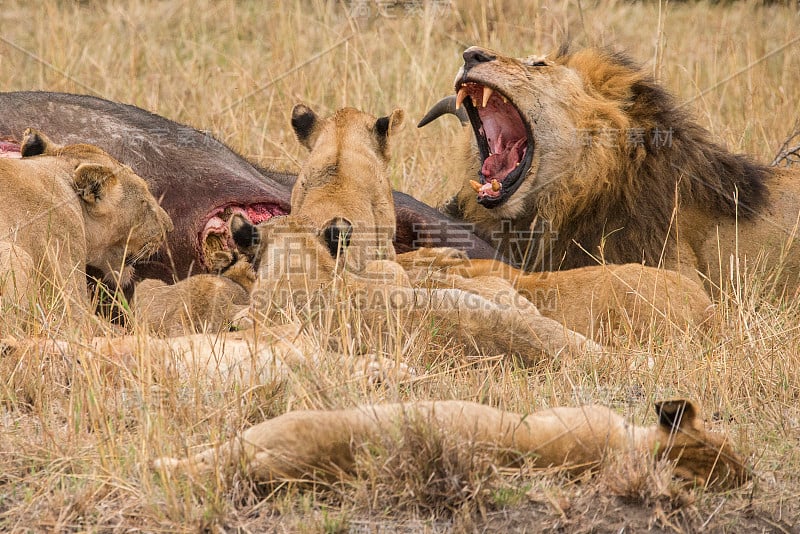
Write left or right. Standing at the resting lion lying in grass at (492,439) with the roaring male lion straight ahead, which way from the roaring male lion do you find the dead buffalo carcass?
left

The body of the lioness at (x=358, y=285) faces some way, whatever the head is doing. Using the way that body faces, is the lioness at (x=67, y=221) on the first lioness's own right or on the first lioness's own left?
on the first lioness's own left

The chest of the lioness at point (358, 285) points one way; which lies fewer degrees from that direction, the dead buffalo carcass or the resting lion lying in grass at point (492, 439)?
the dead buffalo carcass

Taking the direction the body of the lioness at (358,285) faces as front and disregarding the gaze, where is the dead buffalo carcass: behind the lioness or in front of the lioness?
in front

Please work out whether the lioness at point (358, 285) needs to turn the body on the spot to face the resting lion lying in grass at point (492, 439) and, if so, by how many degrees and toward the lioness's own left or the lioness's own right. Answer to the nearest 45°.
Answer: approximately 180°

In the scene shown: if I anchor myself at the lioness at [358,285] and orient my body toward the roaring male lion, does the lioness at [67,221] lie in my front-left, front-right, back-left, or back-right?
back-left
